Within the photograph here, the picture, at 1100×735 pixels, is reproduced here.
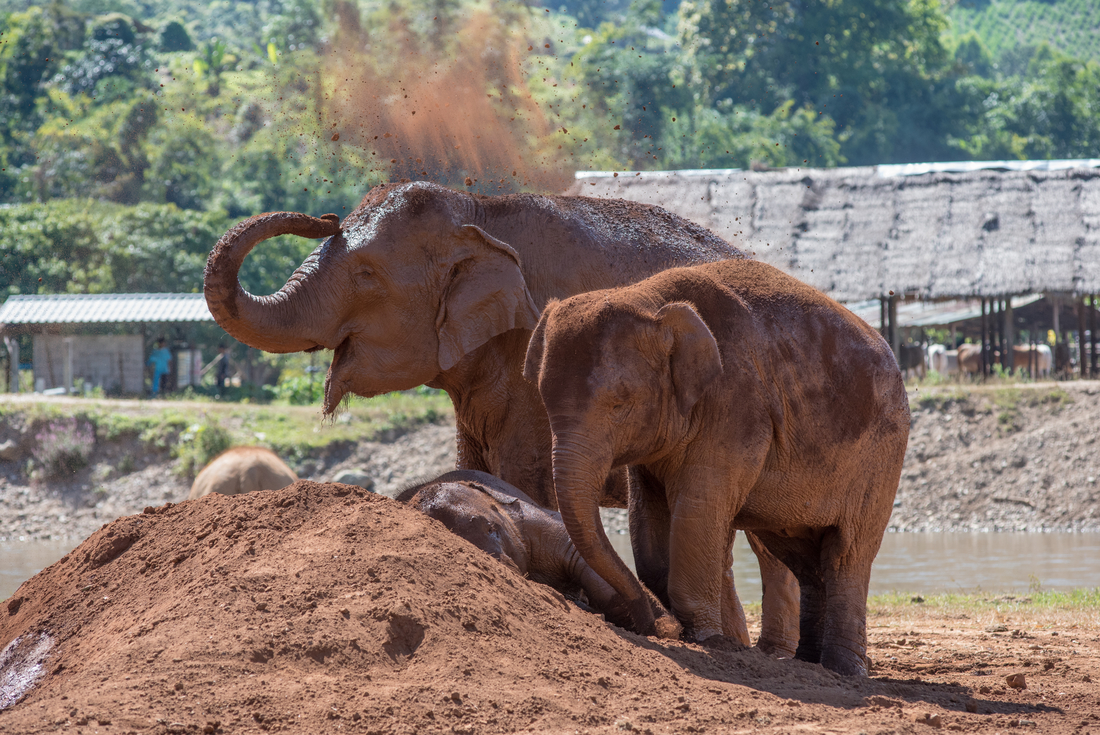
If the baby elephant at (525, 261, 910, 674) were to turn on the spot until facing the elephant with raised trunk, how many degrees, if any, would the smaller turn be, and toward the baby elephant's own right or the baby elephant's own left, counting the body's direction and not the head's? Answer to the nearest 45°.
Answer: approximately 90° to the baby elephant's own right

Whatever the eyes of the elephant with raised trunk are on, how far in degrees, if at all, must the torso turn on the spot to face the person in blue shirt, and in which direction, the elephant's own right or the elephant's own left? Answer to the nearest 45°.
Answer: approximately 90° to the elephant's own right

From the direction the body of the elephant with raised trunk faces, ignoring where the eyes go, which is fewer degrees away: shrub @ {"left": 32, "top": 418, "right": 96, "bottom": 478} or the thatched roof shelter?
the shrub

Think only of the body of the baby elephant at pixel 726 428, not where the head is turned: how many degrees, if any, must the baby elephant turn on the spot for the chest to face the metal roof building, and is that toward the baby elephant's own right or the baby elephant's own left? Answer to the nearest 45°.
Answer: approximately 90° to the baby elephant's own right

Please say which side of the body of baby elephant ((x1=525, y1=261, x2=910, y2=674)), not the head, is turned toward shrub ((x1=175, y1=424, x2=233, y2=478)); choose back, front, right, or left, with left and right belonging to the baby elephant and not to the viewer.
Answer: right

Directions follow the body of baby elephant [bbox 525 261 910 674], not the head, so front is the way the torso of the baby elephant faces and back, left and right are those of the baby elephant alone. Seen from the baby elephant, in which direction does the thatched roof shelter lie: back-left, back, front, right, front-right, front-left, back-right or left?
back-right

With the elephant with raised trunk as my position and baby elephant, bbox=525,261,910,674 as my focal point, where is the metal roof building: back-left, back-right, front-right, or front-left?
back-left

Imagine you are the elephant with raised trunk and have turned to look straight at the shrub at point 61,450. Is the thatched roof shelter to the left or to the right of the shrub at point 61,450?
right

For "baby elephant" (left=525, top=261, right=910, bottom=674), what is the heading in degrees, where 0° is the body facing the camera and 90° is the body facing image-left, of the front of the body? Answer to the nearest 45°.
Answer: approximately 45°

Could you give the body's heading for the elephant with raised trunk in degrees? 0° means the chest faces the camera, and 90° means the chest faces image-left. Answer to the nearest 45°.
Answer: approximately 90°
